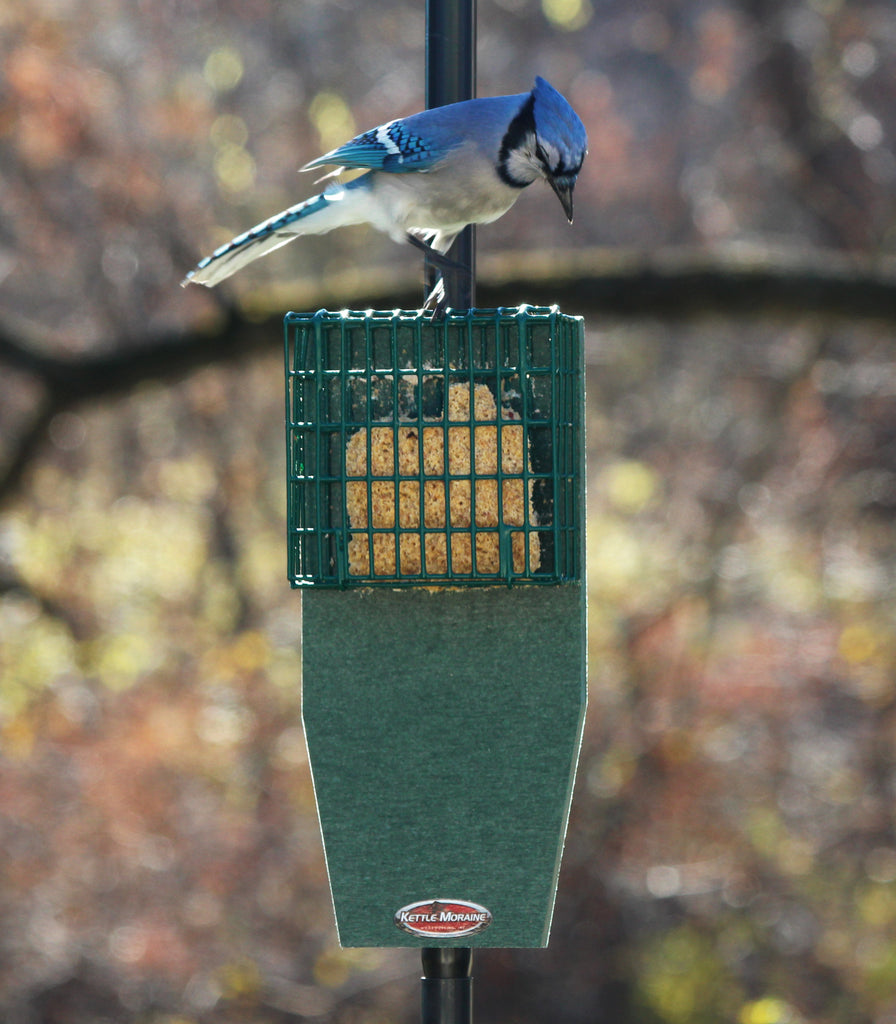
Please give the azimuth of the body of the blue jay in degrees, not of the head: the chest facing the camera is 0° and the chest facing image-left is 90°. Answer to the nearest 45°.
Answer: approximately 270°
